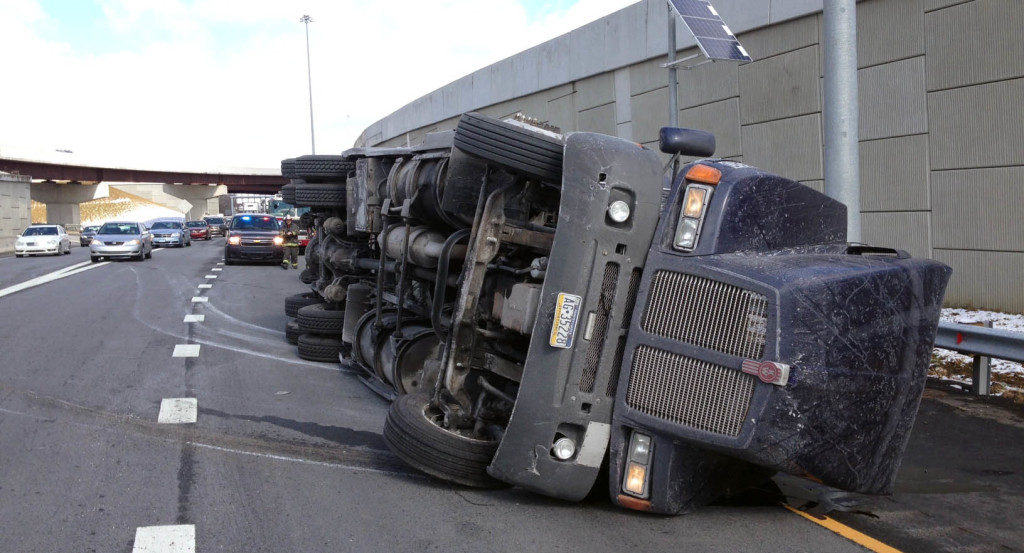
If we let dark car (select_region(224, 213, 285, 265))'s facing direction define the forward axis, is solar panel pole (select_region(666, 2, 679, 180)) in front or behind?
in front

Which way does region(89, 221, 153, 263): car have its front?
toward the camera

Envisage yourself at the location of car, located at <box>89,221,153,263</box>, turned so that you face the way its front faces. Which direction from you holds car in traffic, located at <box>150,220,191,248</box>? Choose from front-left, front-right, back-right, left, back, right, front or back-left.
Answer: back

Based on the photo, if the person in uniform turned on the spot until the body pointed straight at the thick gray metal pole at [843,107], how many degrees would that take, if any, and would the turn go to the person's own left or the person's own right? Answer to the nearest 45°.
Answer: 0° — they already face it

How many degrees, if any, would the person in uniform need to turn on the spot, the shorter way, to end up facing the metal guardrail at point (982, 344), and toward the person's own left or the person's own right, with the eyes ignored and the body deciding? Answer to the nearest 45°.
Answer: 0° — they already face it

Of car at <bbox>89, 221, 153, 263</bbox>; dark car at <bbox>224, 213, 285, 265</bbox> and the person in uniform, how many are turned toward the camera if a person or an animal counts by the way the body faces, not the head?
3

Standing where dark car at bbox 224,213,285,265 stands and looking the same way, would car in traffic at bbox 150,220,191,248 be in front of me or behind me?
behind

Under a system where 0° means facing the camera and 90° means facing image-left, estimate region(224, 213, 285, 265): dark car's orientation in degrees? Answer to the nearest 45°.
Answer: approximately 0°

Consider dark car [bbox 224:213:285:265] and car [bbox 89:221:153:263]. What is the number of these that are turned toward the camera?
2

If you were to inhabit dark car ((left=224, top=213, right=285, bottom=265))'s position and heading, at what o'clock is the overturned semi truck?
The overturned semi truck is roughly at 12 o'clock from the dark car.

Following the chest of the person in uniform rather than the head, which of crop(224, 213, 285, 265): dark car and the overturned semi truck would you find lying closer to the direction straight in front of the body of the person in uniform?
the overturned semi truck

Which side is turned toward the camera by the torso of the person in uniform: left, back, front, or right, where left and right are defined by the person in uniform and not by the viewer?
front
